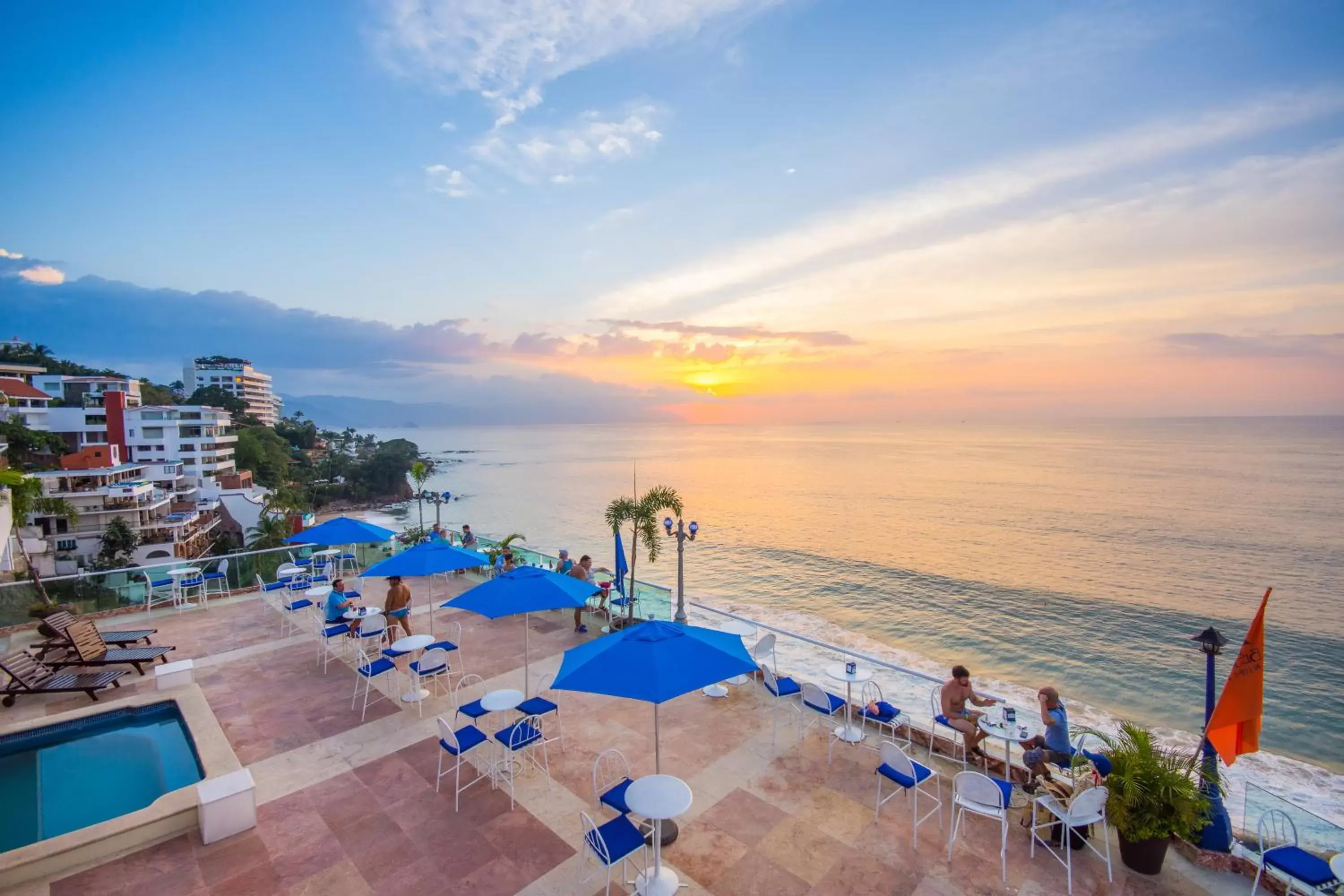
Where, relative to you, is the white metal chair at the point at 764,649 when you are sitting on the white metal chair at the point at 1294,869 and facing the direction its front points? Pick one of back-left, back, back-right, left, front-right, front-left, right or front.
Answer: back-right

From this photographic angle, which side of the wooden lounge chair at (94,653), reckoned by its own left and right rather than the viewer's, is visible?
right

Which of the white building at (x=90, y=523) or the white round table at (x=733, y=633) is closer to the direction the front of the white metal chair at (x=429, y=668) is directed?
the white building

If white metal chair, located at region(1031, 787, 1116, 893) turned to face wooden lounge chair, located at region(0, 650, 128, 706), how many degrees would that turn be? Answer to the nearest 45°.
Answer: approximately 45° to its left

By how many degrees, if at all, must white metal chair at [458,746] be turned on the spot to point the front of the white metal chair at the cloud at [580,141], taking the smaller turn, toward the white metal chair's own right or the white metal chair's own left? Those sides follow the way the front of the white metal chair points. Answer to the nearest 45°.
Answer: approximately 45° to the white metal chair's own left

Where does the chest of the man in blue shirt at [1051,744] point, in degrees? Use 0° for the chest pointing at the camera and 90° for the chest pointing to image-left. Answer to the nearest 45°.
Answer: approximately 90°

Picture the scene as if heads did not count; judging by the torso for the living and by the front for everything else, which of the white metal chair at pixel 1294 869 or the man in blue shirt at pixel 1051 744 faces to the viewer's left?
the man in blue shirt

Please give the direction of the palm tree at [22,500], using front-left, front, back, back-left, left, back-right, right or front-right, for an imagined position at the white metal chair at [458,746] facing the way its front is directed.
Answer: left

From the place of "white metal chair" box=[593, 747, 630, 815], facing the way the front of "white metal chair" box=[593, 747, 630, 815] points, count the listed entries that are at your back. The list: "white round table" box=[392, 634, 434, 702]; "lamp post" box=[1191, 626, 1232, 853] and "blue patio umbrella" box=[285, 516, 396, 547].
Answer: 2

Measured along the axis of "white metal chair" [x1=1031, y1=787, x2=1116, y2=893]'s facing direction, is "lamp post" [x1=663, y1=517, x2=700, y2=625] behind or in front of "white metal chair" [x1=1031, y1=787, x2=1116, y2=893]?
in front

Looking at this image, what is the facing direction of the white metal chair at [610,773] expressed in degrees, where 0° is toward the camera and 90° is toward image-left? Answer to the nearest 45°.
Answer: approximately 315°

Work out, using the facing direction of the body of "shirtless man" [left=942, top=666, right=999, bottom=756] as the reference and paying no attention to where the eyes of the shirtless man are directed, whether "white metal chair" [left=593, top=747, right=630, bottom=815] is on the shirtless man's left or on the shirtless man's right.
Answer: on the shirtless man's right

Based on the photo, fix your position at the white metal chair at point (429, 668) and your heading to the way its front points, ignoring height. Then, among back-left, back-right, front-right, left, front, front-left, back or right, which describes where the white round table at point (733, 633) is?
back-right
